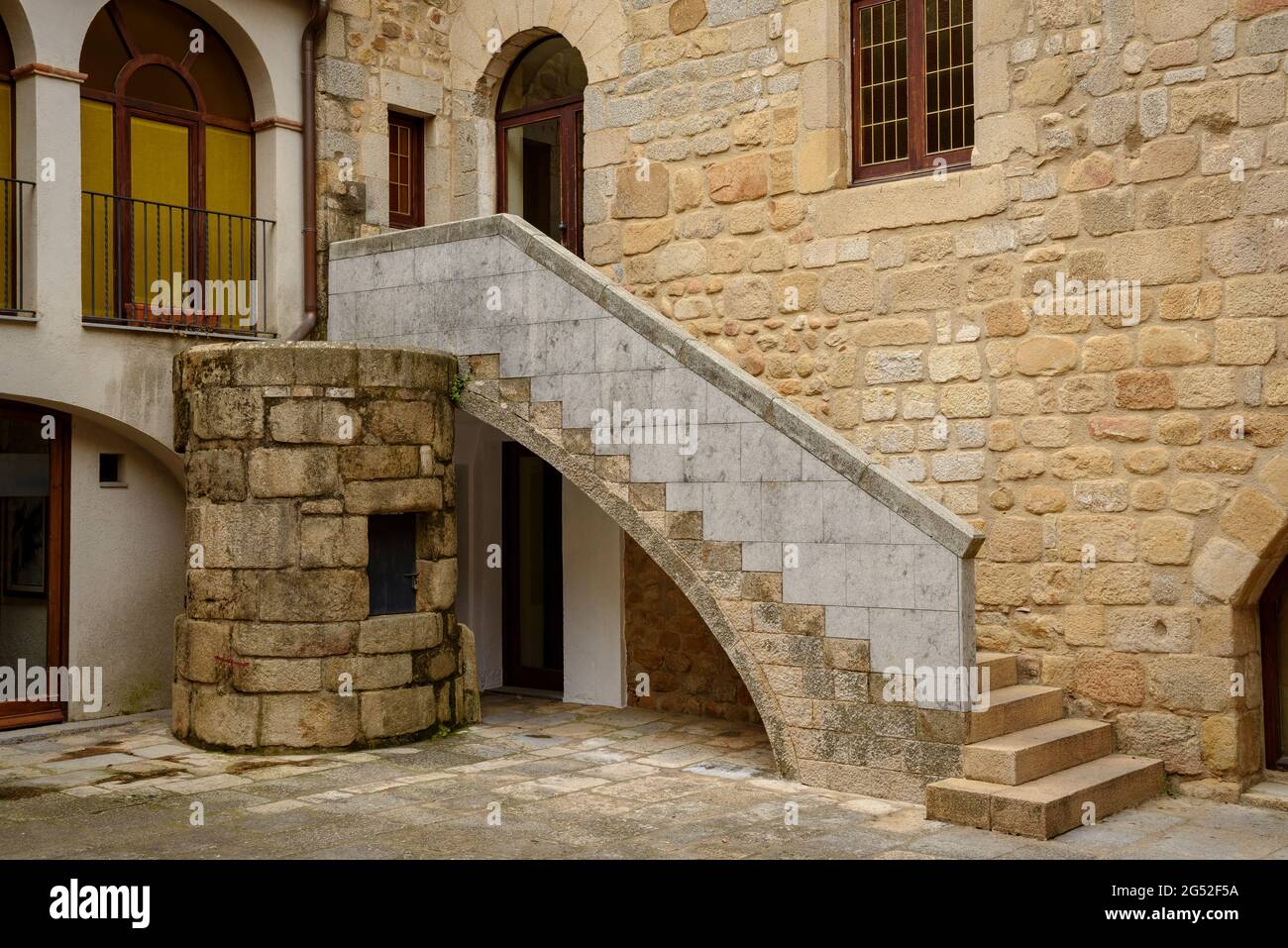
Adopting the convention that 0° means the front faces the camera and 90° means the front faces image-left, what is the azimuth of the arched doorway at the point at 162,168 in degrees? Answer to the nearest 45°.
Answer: approximately 315°

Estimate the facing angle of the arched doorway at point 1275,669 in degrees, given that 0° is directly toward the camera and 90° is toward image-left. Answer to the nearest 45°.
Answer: approximately 45°

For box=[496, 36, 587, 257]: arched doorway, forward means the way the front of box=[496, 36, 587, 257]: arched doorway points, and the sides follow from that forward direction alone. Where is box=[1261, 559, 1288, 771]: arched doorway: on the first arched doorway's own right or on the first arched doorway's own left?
on the first arched doorway's own left
